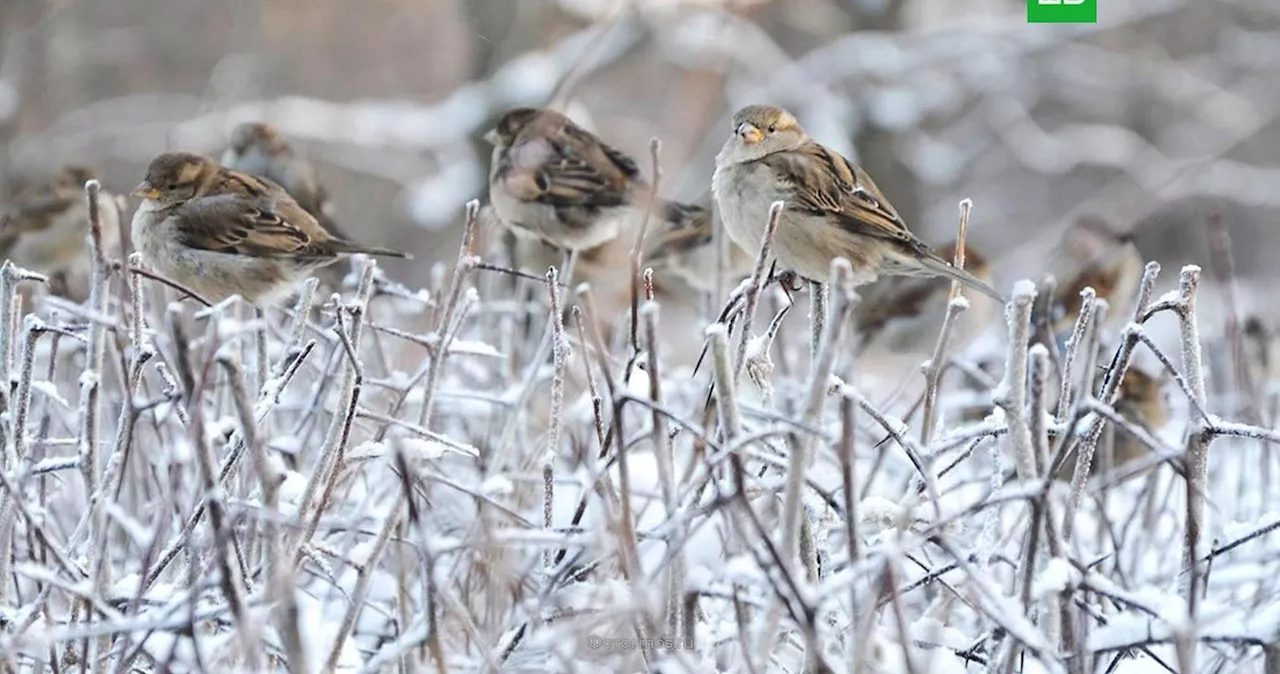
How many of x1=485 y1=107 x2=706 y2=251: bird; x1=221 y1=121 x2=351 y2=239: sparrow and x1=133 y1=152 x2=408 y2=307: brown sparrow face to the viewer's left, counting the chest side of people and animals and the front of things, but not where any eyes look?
3

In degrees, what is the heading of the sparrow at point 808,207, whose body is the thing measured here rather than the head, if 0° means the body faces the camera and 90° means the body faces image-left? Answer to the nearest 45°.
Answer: approximately 45°

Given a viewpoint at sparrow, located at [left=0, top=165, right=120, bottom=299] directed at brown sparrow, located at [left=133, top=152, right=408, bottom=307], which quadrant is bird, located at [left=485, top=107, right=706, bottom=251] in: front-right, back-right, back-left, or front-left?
front-left

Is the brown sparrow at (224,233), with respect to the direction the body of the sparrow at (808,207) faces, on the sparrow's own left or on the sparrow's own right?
on the sparrow's own right

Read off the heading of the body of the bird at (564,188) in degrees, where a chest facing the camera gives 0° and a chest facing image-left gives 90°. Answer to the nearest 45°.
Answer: approximately 90°

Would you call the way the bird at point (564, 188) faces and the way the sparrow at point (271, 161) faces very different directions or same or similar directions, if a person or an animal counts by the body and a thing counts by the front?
same or similar directions
